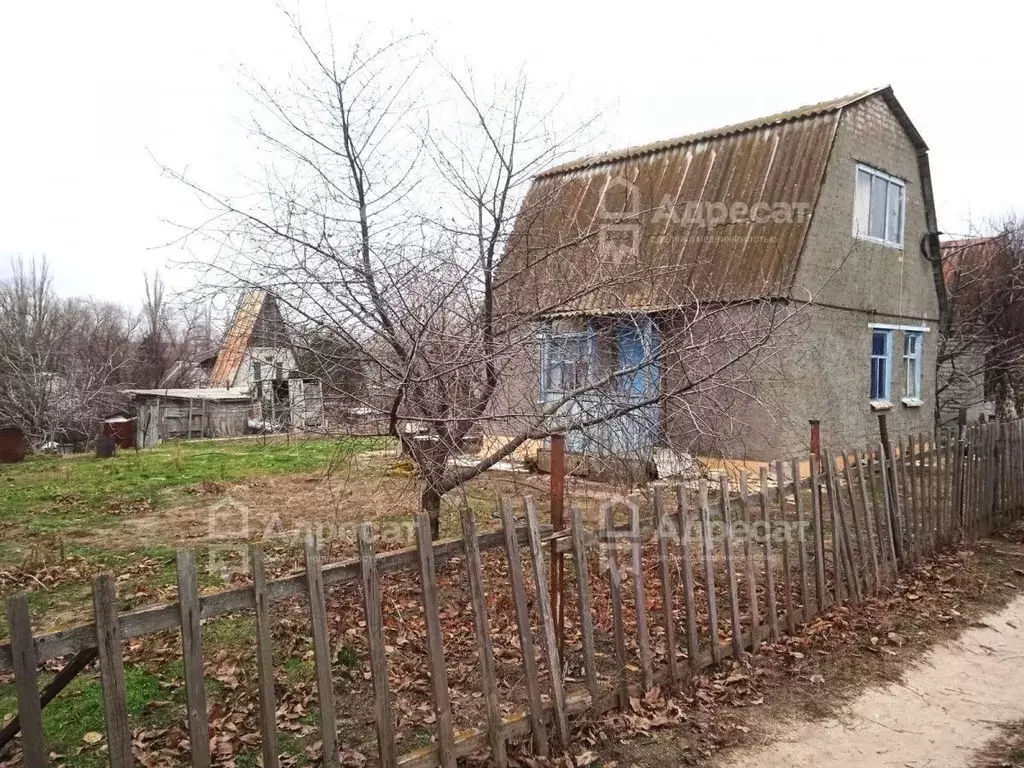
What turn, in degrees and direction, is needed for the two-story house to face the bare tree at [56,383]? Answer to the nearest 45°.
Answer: approximately 45° to its right

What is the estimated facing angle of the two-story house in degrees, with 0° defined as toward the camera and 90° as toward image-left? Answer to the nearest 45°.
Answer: approximately 45°

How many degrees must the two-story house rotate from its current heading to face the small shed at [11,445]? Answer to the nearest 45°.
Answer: approximately 45° to its right

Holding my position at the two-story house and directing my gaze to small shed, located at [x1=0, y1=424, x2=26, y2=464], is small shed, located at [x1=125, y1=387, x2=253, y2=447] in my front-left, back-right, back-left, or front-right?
front-right

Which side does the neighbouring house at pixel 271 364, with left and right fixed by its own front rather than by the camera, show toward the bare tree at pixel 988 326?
left

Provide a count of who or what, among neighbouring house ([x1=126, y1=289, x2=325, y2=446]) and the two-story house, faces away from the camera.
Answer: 0

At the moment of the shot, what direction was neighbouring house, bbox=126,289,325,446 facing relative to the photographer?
facing the viewer and to the right of the viewer

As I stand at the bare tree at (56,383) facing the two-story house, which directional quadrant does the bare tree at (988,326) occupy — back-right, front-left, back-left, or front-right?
front-left

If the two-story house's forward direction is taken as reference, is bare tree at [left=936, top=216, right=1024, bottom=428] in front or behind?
behind
